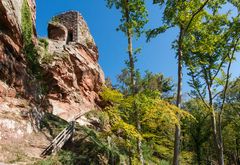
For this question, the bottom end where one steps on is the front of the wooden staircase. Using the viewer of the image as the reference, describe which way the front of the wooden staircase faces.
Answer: facing the viewer and to the left of the viewer
